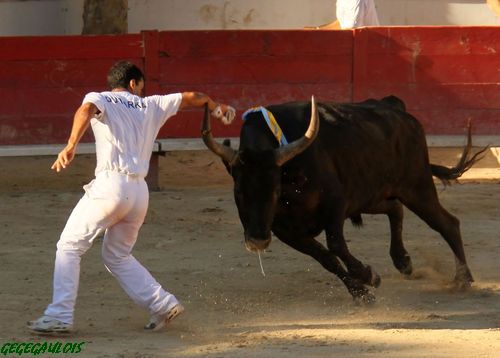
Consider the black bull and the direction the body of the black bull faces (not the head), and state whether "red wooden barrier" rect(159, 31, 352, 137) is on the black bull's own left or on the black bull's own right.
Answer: on the black bull's own right

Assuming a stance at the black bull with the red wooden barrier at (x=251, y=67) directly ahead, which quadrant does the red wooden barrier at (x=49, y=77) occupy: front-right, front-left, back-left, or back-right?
front-left

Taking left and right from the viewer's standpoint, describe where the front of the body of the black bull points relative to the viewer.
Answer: facing the viewer and to the left of the viewer

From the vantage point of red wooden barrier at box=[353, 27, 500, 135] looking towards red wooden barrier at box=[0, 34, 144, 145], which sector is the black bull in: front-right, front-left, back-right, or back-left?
front-left

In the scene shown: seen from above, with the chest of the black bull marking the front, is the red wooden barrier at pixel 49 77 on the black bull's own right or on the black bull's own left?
on the black bull's own right

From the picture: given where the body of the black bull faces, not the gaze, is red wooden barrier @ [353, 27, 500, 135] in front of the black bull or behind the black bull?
behind

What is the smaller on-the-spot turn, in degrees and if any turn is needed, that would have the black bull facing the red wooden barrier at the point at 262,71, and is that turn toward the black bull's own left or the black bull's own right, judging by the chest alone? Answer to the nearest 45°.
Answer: approximately 135° to the black bull's own right

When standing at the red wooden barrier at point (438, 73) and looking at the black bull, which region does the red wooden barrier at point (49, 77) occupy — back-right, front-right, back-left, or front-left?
front-right
